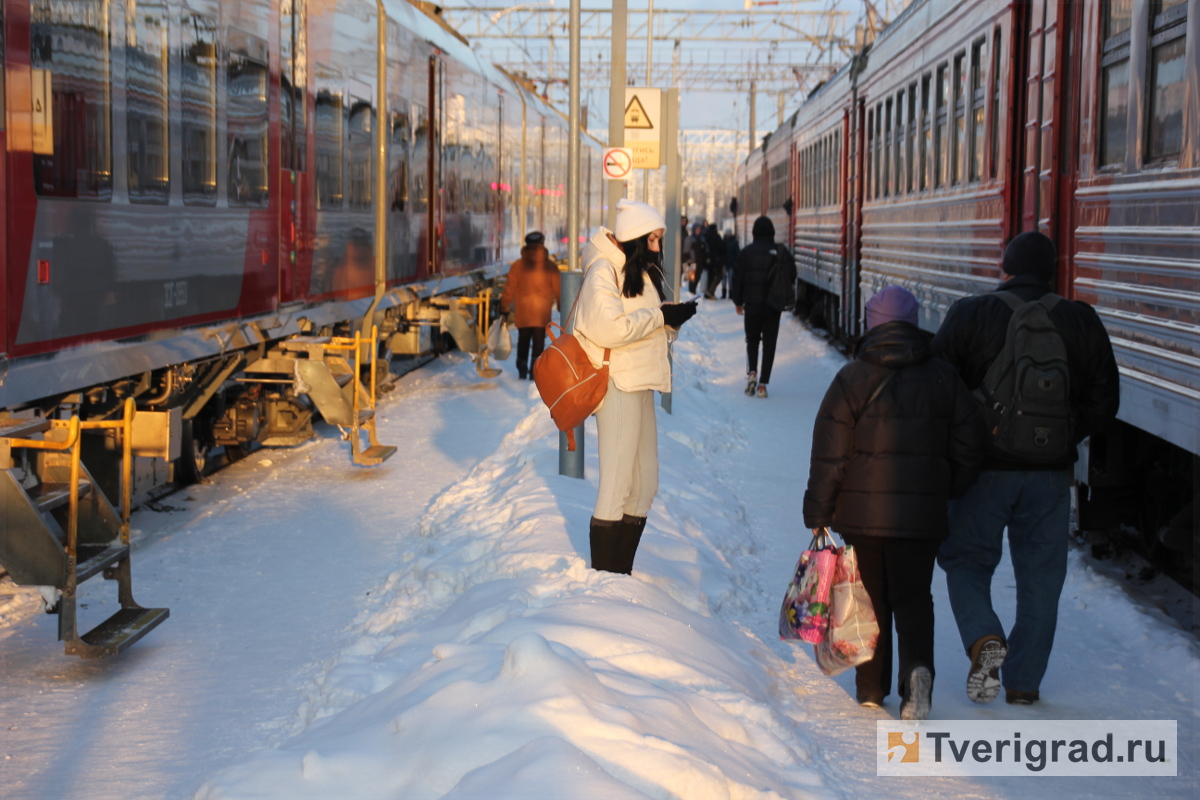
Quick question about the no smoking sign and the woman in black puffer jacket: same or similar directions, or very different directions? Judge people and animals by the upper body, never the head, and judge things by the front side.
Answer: very different directions

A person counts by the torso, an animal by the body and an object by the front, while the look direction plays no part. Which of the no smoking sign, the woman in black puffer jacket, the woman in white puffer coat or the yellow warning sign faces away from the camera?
the woman in black puffer jacket

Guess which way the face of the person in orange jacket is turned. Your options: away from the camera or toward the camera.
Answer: away from the camera

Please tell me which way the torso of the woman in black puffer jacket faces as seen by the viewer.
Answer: away from the camera

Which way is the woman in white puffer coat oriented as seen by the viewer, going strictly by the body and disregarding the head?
to the viewer's right

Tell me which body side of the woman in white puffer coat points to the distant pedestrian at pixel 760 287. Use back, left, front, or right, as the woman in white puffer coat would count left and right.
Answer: left

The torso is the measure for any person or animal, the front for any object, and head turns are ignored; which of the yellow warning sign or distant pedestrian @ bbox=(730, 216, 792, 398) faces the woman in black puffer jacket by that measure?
the yellow warning sign

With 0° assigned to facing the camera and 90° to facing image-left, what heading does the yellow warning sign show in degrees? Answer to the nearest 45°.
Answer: approximately 0°

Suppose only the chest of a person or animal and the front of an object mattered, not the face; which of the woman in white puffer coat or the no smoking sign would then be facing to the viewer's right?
the woman in white puffer coat

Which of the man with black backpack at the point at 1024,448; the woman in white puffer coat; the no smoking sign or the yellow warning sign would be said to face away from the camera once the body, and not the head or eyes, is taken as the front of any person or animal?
the man with black backpack

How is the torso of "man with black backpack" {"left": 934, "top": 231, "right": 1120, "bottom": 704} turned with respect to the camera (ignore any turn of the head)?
away from the camera

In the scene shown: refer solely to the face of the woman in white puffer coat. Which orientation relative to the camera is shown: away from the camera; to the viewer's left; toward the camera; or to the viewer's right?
to the viewer's right

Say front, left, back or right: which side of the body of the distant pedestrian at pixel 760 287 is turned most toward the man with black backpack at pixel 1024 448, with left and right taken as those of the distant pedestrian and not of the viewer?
back

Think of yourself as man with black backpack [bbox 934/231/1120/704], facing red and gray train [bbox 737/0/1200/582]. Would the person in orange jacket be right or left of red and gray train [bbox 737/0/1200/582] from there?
left

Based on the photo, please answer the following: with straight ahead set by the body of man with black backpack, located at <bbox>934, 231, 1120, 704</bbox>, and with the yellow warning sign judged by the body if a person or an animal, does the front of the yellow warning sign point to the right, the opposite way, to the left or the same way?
the opposite way

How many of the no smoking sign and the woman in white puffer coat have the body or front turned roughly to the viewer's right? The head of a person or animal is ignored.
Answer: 1
